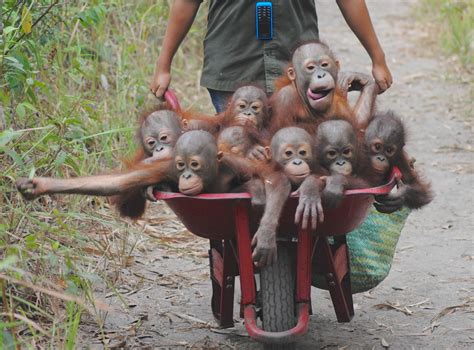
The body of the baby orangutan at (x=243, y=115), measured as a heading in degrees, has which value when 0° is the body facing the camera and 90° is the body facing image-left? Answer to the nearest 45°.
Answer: approximately 0°

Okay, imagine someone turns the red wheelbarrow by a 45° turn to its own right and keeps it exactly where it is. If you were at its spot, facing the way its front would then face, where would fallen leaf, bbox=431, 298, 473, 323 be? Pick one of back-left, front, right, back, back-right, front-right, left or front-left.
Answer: back

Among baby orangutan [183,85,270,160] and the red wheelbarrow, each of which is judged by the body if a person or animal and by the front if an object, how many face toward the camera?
2

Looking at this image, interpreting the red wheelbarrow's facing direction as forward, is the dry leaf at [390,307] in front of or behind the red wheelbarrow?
behind
